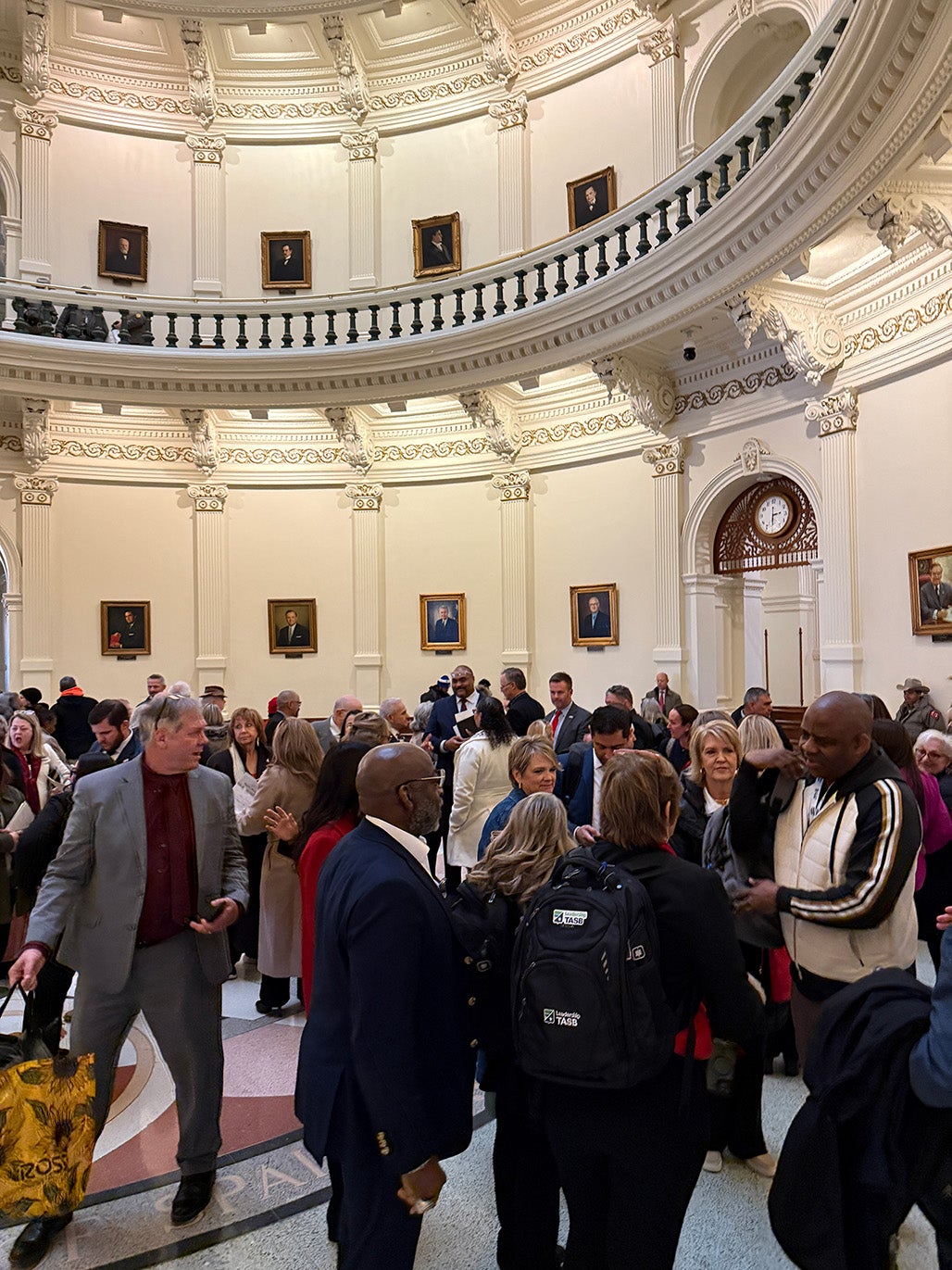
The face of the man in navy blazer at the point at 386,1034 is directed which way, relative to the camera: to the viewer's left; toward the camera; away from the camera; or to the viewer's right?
to the viewer's right

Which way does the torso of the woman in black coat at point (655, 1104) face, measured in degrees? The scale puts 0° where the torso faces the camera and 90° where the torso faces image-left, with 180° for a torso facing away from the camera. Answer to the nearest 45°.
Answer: approximately 225°

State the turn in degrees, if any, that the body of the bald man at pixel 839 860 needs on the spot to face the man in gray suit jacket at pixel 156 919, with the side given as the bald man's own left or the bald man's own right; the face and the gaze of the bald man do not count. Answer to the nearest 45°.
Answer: approximately 45° to the bald man's own right

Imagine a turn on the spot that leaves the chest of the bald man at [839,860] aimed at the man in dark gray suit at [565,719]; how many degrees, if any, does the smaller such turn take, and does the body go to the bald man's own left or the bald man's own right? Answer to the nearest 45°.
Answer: approximately 90° to the bald man's own right

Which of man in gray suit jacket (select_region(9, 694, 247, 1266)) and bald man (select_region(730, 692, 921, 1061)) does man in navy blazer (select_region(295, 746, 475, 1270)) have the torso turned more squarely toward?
the bald man

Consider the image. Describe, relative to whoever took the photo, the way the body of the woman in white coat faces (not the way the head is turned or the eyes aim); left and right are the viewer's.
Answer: facing away from the viewer and to the left of the viewer

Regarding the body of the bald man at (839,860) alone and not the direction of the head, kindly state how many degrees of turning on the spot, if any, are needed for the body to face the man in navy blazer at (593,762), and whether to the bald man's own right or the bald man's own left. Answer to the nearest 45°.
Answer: approximately 90° to the bald man's own right

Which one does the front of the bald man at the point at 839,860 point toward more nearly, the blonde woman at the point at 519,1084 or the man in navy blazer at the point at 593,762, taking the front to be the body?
the blonde woman

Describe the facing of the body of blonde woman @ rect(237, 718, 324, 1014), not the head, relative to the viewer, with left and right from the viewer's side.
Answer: facing away from the viewer and to the left of the viewer
